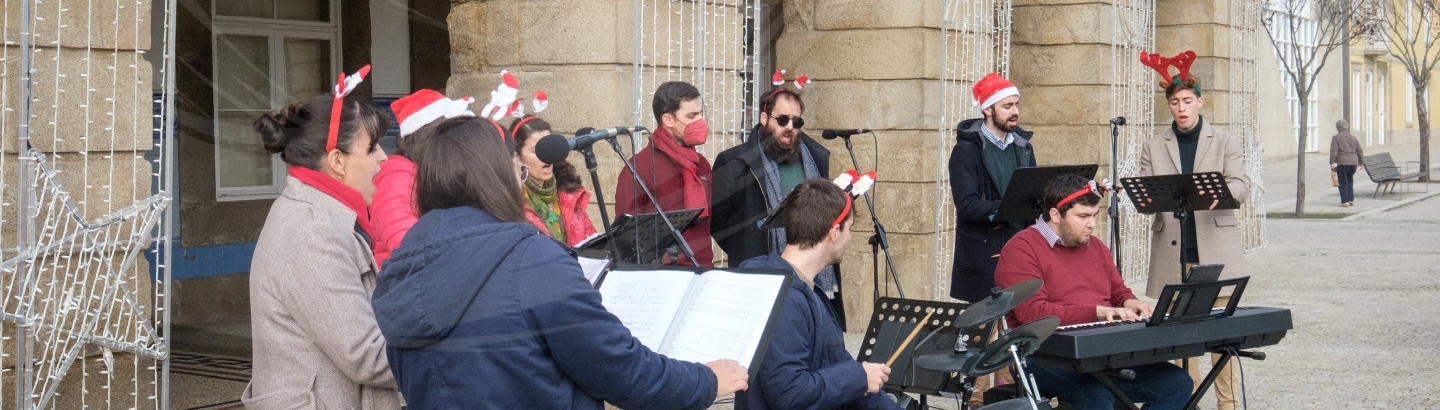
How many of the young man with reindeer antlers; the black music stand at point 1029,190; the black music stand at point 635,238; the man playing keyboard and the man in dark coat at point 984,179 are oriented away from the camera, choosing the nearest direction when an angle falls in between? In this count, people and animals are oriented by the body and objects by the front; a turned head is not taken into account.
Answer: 2

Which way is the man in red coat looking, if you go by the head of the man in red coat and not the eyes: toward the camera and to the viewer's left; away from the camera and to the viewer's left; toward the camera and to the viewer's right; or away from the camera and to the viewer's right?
toward the camera and to the viewer's right

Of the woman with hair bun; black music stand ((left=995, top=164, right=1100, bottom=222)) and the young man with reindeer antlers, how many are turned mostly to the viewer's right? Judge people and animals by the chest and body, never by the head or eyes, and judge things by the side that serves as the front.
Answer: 1

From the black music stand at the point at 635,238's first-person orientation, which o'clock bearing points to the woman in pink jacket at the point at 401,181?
The woman in pink jacket is roughly at 8 o'clock from the black music stand.

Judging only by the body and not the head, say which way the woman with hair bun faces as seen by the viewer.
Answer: to the viewer's right

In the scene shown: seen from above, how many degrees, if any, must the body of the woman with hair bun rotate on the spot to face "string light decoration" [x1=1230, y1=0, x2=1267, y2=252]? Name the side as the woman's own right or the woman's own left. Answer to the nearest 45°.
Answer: approximately 45° to the woman's own left

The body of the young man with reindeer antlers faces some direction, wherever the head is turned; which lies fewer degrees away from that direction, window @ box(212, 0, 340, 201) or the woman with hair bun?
the woman with hair bun

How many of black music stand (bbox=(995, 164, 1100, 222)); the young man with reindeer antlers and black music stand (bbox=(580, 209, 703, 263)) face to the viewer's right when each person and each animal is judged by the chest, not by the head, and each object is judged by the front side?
0

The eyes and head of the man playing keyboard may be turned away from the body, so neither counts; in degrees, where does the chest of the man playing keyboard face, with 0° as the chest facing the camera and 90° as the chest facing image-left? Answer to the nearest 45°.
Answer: approximately 315°

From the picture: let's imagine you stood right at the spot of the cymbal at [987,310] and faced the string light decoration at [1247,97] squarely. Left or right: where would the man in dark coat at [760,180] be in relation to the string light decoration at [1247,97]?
left

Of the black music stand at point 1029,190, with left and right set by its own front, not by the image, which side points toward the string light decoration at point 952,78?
front

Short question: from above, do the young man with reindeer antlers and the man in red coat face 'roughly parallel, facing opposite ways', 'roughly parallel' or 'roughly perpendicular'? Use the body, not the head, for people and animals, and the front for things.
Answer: roughly perpendicular

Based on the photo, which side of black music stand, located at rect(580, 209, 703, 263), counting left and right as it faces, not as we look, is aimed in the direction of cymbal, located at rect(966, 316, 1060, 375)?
right

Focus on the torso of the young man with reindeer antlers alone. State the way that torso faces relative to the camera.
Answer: toward the camera

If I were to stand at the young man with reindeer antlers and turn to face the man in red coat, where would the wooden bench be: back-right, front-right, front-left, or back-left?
back-right

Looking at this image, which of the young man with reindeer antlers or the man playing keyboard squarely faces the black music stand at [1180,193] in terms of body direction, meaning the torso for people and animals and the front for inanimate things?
the young man with reindeer antlers

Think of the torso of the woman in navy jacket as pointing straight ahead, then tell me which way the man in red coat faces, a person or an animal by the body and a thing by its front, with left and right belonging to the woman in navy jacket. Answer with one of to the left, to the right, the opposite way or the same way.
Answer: to the right

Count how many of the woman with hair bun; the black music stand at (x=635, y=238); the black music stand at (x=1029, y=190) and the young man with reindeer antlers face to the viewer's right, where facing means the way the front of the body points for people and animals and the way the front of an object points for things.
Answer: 1
